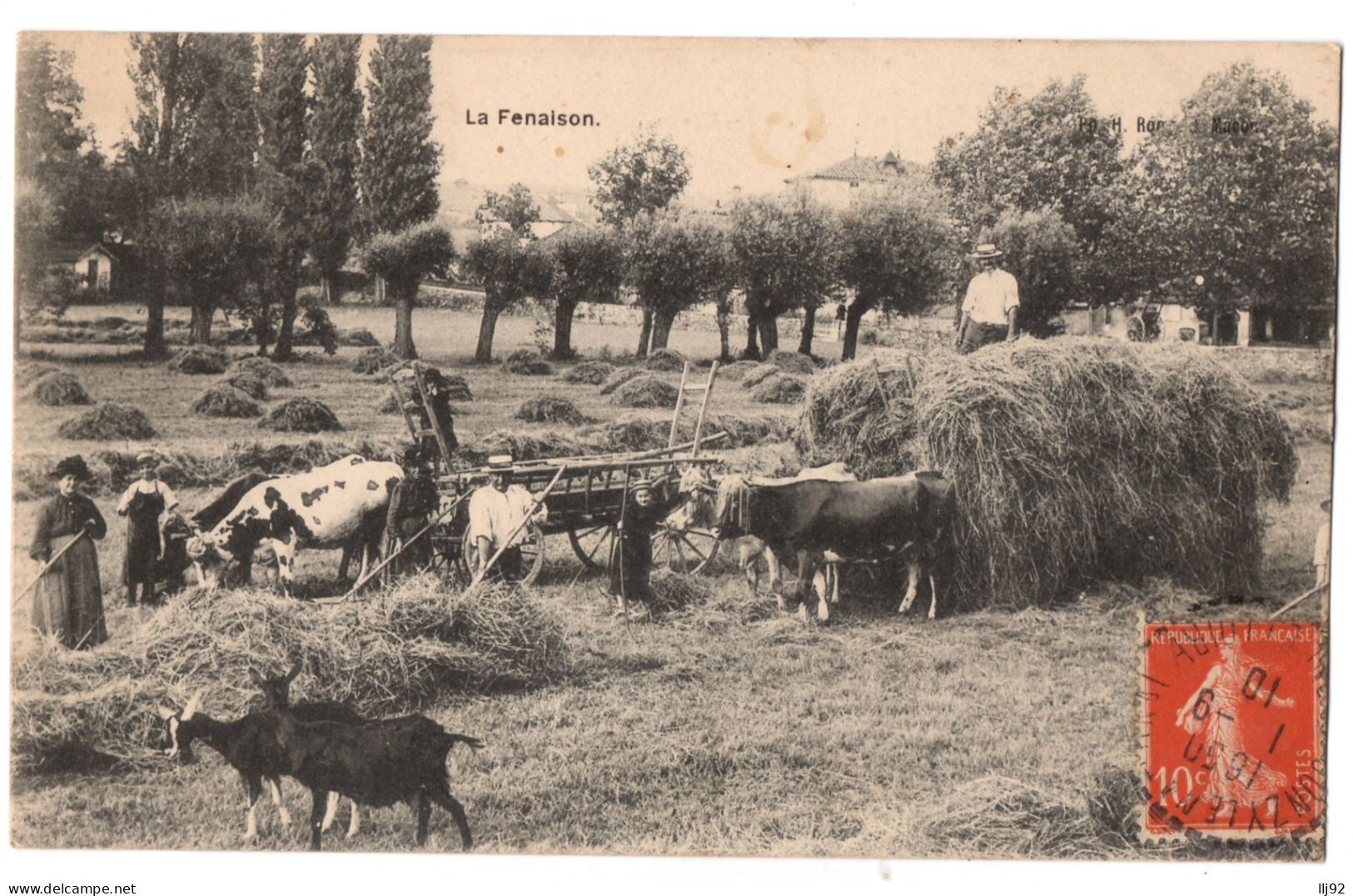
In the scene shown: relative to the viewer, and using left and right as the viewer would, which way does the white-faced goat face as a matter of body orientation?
facing to the left of the viewer

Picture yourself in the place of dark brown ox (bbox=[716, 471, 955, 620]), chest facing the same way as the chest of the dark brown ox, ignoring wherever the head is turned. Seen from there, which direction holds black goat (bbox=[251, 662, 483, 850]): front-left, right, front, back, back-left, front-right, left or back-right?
front-left

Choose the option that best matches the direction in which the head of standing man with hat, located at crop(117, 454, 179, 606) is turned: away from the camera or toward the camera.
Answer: toward the camera

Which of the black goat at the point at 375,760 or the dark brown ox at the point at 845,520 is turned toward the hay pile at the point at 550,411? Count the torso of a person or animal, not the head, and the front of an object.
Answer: the dark brown ox

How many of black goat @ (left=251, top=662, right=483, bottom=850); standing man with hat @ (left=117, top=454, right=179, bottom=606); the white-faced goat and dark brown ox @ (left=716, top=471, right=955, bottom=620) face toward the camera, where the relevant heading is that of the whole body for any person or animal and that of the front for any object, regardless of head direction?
1

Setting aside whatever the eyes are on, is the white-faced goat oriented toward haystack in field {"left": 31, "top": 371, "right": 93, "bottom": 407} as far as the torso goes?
no

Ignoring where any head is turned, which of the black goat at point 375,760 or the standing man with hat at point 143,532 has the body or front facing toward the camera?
the standing man with hat

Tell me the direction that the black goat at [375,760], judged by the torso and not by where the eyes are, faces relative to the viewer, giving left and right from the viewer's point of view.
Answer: facing to the left of the viewer

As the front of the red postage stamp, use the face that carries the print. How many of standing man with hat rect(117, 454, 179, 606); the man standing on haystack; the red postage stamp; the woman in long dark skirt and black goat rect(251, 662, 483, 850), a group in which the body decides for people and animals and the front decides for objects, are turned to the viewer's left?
1

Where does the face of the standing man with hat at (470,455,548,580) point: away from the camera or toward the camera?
toward the camera

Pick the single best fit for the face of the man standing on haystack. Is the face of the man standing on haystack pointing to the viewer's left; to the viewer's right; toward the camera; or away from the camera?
toward the camera

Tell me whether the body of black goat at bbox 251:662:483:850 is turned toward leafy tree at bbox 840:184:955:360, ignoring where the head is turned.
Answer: no

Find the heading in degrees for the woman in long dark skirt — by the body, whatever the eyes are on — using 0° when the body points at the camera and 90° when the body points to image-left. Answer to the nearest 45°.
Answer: approximately 0°
